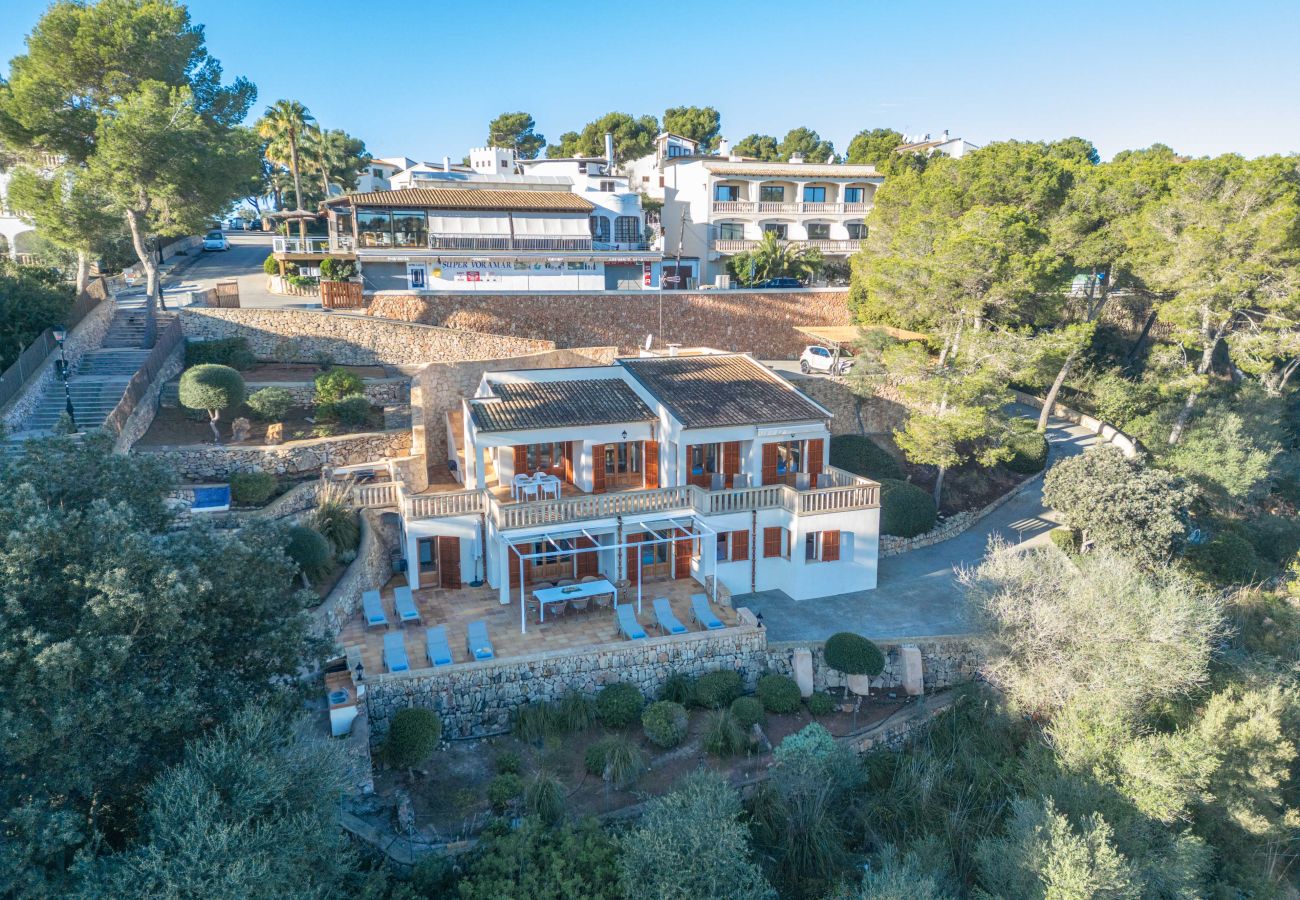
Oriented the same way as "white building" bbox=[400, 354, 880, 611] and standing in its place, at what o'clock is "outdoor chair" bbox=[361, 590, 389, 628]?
The outdoor chair is roughly at 2 o'clock from the white building.

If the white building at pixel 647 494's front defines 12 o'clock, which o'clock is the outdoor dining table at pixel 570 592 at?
The outdoor dining table is roughly at 1 o'clock from the white building.

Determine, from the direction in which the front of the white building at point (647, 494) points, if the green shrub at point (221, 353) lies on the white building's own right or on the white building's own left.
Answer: on the white building's own right

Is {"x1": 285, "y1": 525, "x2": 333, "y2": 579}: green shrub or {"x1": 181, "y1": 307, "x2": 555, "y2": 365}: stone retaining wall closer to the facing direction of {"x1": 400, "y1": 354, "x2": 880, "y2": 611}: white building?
the green shrub

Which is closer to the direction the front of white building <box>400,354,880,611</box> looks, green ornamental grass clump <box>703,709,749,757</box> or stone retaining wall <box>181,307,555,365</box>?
the green ornamental grass clump

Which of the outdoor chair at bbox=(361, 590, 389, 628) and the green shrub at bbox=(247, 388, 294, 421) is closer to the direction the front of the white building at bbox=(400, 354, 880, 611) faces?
the outdoor chair

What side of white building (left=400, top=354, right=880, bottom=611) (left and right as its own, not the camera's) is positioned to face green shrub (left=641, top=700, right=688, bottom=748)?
front

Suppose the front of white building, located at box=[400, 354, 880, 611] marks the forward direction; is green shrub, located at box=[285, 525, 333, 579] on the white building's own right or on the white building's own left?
on the white building's own right

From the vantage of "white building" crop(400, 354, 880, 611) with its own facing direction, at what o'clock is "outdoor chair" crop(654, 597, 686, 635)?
The outdoor chair is roughly at 12 o'clock from the white building.

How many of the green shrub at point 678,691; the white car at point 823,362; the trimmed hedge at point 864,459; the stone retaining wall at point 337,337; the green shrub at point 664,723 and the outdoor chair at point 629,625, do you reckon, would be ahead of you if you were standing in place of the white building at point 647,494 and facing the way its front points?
3

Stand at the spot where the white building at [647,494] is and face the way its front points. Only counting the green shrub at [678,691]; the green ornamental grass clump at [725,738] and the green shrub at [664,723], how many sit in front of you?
3

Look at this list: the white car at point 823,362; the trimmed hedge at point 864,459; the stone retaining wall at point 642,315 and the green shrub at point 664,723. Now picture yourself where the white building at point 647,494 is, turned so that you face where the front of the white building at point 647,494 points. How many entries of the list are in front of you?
1

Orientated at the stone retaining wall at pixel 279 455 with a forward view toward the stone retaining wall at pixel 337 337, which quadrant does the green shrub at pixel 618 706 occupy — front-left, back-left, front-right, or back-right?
back-right

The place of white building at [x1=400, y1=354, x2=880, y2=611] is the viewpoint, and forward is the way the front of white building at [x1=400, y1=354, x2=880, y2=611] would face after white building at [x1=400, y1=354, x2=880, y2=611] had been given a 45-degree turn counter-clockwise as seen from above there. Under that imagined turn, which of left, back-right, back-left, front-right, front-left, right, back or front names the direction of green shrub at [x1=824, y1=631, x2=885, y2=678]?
front

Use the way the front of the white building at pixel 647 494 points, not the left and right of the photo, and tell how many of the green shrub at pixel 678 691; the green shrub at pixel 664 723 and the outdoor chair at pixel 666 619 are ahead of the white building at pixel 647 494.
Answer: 3

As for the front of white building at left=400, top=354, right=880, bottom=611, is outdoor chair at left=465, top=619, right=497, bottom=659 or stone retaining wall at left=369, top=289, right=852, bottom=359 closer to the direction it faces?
the outdoor chair

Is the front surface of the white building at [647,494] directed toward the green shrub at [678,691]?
yes

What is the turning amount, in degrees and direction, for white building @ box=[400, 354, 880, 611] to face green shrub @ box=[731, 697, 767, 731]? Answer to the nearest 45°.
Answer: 0° — it already faces it

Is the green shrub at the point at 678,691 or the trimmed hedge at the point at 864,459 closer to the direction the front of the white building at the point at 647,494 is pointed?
the green shrub

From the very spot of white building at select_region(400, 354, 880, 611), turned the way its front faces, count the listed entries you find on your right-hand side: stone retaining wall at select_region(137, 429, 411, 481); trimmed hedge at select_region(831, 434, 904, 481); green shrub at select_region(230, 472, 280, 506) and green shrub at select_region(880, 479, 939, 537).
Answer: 2

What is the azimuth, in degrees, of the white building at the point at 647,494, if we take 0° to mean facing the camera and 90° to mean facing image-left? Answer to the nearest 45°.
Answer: approximately 0°

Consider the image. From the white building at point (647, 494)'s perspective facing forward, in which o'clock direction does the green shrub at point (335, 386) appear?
The green shrub is roughly at 4 o'clock from the white building.
